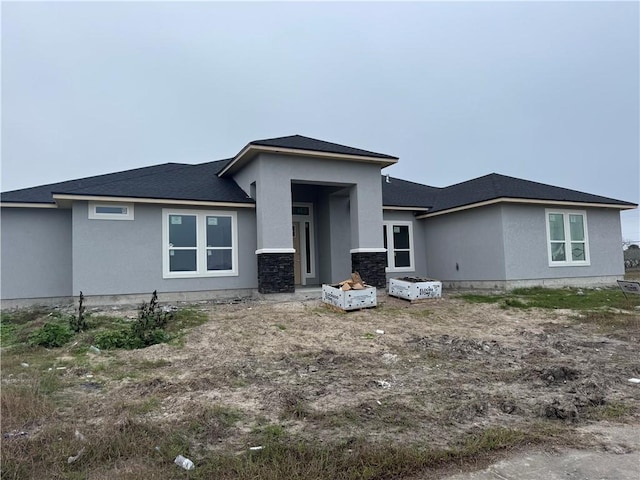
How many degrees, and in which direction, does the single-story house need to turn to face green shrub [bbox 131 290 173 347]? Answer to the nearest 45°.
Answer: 0° — it already faces it

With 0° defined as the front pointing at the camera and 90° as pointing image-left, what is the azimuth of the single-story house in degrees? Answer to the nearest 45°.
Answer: approximately 0°

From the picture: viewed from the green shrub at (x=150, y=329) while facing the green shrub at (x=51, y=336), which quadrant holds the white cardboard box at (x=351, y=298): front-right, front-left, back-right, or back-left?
back-right

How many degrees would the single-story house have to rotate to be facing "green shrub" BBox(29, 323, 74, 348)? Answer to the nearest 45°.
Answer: approximately 45° to its right

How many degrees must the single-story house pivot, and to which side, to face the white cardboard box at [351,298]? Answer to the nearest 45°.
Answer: approximately 45° to its left
